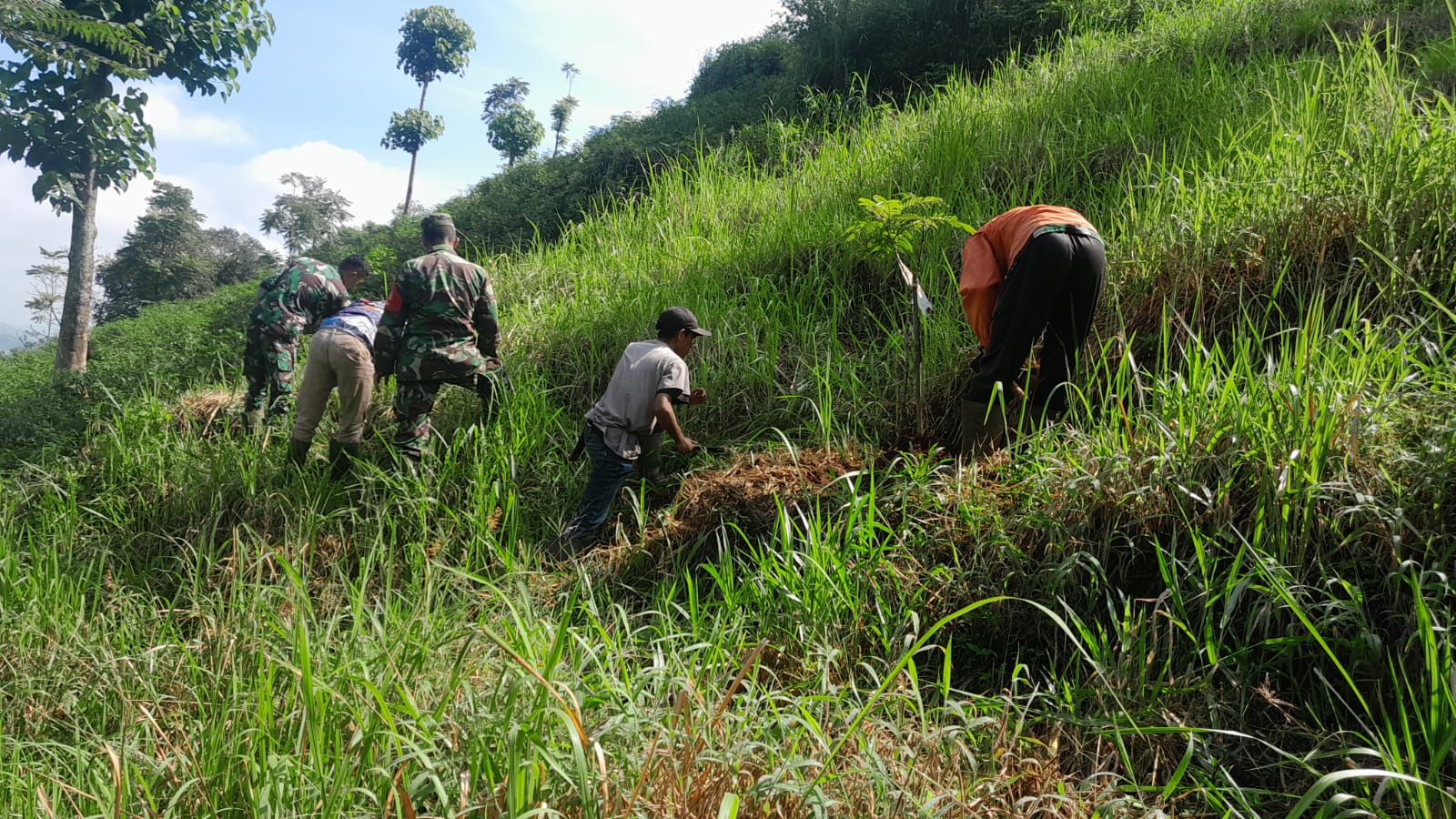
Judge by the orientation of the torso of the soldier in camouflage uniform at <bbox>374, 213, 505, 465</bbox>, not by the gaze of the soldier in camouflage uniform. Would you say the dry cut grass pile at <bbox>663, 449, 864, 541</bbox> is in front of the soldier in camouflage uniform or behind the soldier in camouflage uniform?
behind

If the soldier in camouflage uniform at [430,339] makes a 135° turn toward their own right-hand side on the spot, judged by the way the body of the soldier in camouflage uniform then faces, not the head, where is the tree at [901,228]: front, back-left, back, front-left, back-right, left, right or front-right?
front

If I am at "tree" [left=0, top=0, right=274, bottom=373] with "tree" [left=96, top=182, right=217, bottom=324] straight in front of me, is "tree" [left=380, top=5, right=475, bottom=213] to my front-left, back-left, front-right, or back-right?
front-right

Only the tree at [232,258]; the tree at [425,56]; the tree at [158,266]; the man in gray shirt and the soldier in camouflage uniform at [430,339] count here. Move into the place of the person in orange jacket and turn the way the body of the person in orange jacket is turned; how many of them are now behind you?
0

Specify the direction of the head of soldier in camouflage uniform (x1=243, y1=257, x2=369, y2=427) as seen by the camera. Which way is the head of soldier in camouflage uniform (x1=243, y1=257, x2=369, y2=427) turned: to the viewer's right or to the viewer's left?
to the viewer's right

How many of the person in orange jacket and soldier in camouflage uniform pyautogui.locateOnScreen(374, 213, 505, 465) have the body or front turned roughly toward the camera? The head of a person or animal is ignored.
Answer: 0

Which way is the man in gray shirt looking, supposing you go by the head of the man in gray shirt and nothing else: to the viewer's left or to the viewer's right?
to the viewer's right

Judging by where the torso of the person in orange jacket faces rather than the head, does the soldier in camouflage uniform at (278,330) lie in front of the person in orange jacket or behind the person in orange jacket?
in front

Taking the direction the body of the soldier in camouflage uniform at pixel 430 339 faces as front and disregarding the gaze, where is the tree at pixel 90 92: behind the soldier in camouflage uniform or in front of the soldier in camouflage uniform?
in front

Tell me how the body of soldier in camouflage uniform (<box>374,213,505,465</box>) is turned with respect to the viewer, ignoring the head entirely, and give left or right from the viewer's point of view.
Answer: facing away from the viewer

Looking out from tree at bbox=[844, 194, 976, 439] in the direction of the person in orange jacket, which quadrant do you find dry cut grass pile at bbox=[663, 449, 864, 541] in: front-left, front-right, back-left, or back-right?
back-right

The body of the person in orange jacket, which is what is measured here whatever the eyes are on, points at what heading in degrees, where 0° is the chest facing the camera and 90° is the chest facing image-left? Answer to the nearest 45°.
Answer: approximately 135°

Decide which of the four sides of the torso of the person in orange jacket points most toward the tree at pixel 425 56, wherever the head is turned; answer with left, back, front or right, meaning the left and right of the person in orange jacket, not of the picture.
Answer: front

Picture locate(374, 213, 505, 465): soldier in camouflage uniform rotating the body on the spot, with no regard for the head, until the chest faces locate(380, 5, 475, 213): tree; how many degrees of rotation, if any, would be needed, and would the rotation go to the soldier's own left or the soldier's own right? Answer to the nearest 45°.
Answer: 0° — they already face it

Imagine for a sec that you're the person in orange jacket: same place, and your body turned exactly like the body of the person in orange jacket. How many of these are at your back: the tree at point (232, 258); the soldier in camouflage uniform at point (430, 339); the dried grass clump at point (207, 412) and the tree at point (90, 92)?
0
